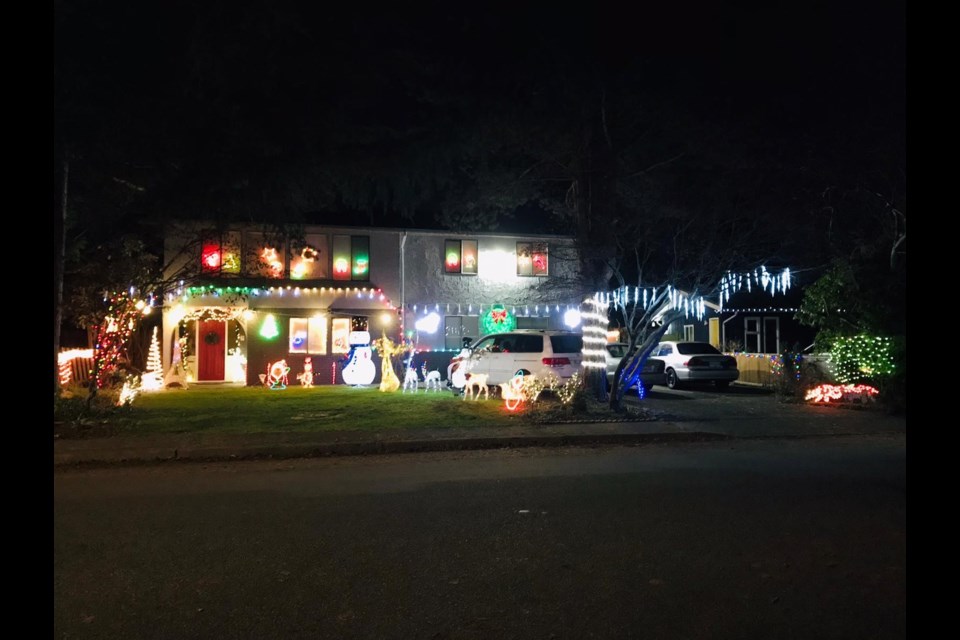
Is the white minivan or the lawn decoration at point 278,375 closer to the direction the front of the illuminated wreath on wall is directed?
the white minivan

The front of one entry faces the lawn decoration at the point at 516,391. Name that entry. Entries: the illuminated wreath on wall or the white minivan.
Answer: the illuminated wreath on wall

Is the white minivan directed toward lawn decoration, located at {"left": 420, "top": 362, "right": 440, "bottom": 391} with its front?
yes

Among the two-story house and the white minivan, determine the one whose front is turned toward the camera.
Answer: the two-story house

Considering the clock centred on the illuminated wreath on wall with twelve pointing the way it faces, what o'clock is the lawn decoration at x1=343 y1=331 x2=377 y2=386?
The lawn decoration is roughly at 2 o'clock from the illuminated wreath on wall.

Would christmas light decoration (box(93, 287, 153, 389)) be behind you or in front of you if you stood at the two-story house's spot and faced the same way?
in front

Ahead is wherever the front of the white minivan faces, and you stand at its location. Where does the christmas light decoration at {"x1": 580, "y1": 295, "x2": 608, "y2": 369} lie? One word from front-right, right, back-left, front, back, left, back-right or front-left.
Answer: back

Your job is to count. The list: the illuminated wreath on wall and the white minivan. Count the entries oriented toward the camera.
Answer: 1

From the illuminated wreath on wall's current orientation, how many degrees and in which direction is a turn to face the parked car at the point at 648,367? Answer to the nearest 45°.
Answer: approximately 90° to its left

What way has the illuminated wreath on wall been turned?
toward the camera

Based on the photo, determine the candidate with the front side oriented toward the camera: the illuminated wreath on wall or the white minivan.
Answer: the illuminated wreath on wall

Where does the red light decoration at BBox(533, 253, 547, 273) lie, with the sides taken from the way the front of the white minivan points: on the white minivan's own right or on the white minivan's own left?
on the white minivan's own right

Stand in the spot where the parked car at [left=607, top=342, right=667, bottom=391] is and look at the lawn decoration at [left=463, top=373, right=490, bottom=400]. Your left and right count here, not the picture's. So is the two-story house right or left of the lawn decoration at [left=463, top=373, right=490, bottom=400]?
right

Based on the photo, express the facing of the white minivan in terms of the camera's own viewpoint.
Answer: facing away from the viewer and to the left of the viewer

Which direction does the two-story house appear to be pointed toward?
toward the camera

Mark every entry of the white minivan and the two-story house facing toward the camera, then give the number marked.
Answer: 1
